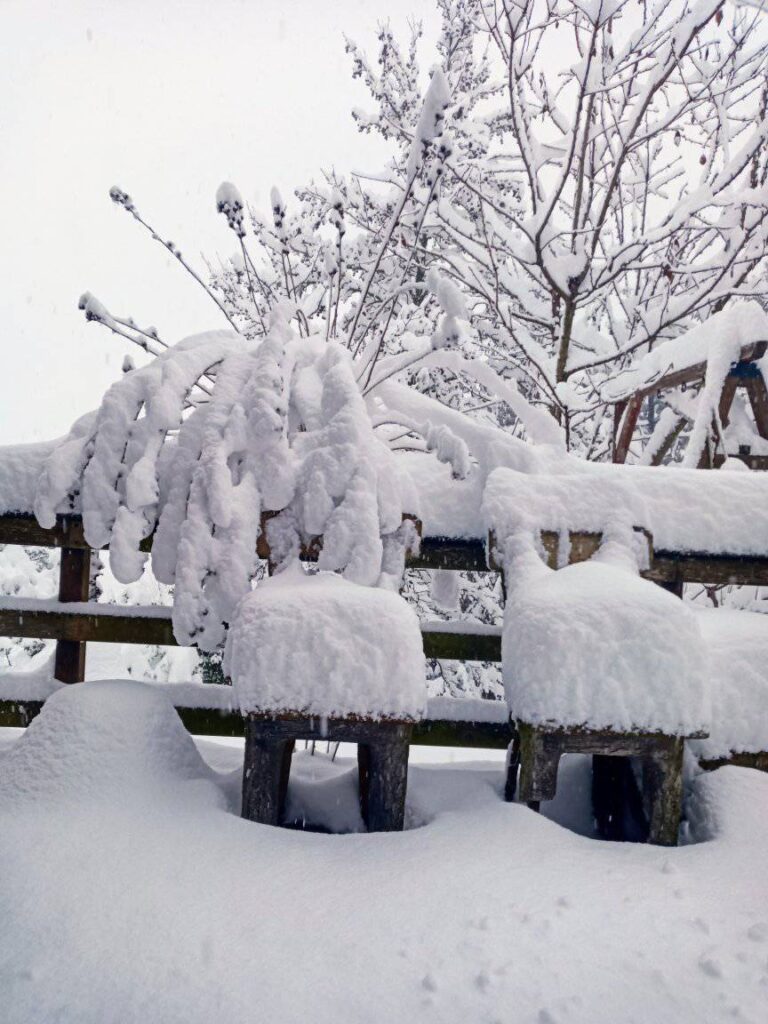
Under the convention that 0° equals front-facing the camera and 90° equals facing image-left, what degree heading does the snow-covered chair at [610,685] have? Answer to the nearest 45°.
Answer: approximately 0°

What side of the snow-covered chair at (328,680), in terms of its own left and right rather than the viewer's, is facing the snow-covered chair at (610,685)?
left

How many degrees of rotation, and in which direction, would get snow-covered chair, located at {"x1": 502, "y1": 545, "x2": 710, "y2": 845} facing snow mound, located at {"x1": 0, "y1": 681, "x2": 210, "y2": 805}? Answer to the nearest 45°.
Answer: approximately 90° to its right

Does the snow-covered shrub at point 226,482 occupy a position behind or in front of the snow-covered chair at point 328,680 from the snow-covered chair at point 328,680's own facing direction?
behind

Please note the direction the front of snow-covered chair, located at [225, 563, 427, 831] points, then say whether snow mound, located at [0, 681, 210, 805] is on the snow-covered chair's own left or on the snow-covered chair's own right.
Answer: on the snow-covered chair's own right

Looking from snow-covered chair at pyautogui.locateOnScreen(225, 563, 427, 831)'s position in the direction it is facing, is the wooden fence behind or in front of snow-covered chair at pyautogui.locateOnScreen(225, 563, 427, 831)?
behind

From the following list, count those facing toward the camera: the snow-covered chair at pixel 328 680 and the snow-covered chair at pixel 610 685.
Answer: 2

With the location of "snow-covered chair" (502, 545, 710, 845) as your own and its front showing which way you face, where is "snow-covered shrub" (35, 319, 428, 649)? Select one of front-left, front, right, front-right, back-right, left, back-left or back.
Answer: right
